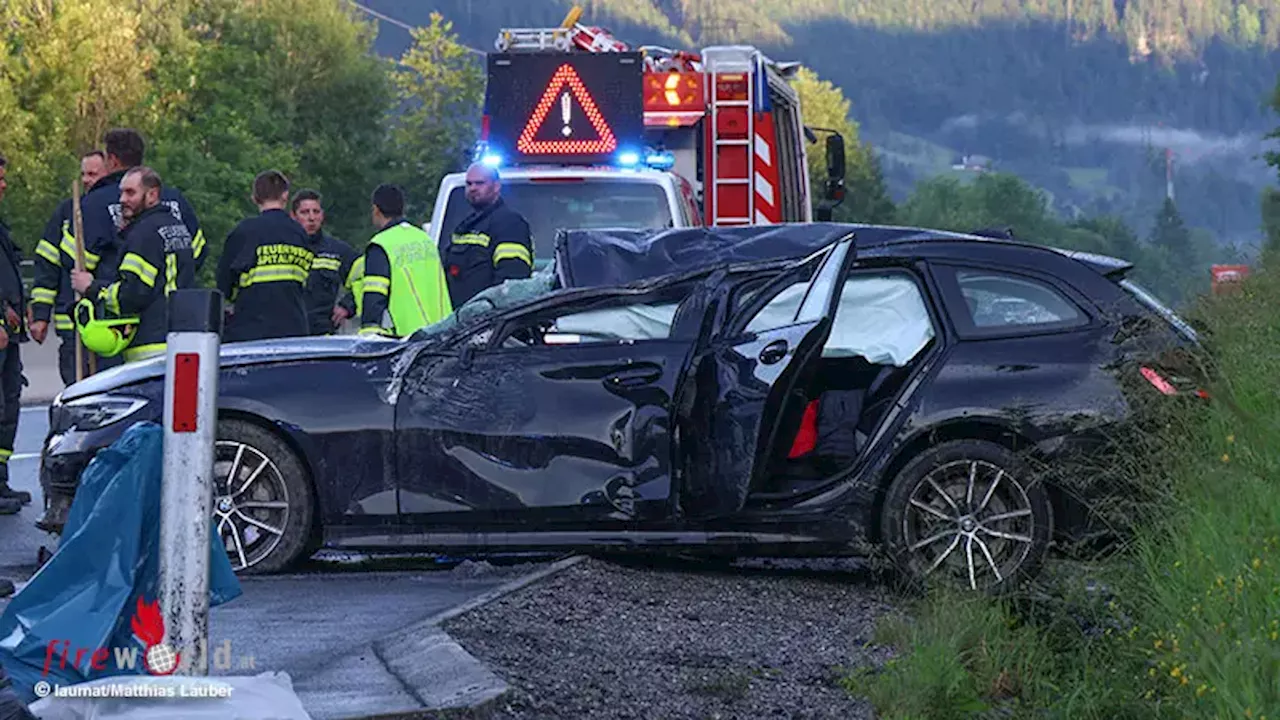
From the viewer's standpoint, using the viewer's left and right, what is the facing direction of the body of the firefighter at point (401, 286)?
facing away from the viewer and to the left of the viewer

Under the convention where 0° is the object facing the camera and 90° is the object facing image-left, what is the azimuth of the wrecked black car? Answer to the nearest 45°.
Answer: approximately 90°

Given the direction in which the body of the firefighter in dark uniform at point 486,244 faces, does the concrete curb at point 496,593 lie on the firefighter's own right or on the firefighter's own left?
on the firefighter's own left

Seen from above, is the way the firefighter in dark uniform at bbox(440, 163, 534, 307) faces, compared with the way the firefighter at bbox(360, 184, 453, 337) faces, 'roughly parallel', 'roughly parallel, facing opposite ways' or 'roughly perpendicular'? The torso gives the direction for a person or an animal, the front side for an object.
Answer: roughly perpendicular

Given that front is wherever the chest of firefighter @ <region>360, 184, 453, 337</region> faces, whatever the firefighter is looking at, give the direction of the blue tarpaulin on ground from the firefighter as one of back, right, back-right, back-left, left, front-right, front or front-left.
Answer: back-left

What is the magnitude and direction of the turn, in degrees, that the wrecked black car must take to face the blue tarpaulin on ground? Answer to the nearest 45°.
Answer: approximately 45° to its left

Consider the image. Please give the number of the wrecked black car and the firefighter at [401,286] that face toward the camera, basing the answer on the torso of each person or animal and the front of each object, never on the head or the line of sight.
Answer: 0

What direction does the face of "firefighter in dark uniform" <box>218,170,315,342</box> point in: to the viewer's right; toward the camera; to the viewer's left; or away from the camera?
away from the camera

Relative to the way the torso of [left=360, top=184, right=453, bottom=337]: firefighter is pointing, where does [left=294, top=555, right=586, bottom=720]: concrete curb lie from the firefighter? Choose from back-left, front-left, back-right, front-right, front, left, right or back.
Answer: back-left

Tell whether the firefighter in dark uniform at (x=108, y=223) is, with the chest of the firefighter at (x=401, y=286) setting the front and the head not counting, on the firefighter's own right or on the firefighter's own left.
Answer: on the firefighter's own left

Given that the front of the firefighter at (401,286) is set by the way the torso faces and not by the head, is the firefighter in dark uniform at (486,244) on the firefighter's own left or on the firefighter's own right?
on the firefighter's own right
